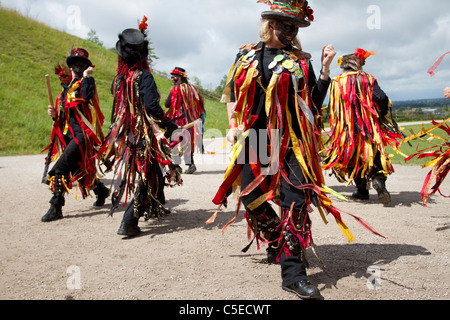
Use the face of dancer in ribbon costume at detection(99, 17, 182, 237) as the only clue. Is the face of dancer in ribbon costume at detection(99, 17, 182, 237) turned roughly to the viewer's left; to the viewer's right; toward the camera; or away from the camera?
away from the camera

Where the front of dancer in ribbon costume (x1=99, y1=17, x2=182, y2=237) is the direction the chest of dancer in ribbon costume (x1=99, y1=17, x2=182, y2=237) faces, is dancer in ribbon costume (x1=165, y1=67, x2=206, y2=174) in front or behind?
in front

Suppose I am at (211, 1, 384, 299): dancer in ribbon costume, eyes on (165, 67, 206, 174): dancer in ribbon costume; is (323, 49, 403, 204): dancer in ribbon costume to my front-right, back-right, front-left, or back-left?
front-right

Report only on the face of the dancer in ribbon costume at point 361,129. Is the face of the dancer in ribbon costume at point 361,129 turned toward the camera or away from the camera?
away from the camera

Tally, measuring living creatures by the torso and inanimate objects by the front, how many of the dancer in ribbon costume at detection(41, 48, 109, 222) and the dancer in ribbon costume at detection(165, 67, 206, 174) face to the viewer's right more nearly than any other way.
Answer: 0

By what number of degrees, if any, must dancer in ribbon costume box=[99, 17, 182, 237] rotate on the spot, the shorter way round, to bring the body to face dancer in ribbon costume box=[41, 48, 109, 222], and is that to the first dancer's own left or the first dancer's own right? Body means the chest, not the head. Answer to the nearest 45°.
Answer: approximately 90° to the first dancer's own left

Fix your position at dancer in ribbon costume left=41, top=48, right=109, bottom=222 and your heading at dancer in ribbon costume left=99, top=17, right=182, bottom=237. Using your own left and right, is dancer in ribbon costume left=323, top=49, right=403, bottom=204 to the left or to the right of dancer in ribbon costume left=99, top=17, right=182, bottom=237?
left

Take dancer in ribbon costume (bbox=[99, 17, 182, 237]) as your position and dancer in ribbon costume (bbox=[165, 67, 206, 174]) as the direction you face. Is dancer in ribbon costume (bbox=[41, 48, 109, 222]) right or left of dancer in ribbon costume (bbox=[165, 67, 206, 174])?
left

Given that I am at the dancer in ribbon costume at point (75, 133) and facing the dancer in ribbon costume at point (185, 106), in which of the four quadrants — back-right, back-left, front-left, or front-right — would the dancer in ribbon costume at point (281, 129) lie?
back-right

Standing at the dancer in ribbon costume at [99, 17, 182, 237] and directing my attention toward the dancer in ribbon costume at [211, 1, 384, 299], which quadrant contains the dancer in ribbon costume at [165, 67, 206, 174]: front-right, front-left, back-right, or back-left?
back-left

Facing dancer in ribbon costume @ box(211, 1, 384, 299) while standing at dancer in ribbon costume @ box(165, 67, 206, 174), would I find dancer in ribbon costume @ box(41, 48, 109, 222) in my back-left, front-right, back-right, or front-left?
front-right

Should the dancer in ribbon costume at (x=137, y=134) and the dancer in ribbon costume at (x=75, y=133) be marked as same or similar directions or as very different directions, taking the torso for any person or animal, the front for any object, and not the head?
very different directions
